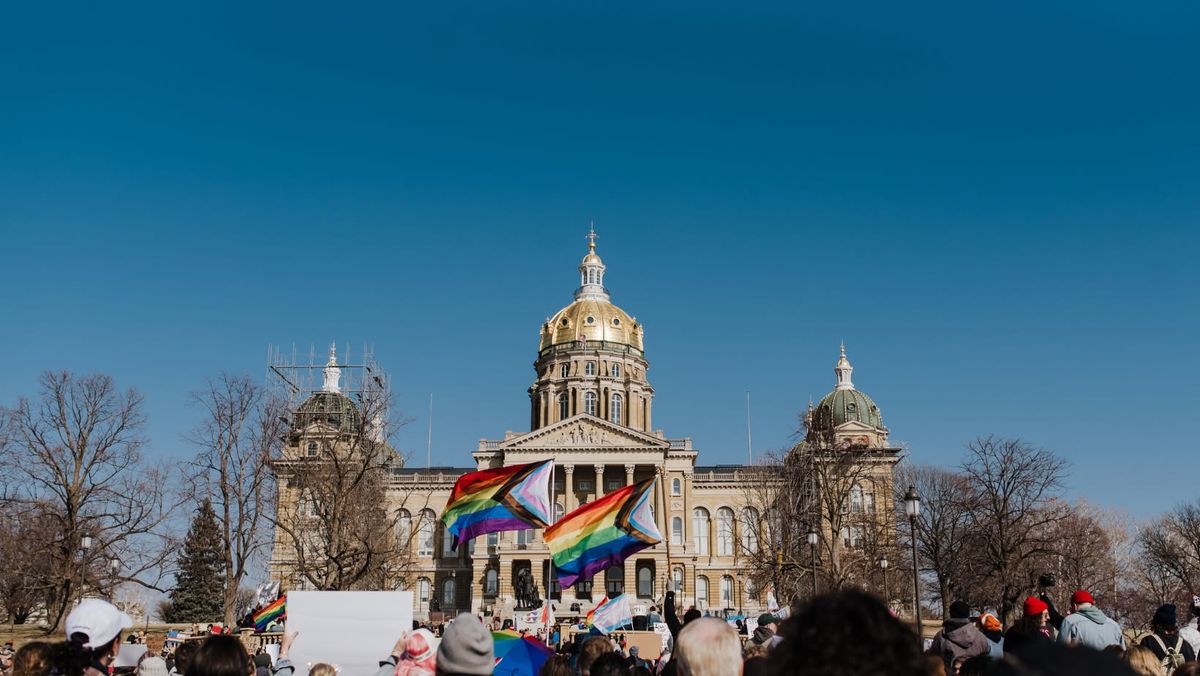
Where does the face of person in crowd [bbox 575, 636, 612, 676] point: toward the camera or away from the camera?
away from the camera

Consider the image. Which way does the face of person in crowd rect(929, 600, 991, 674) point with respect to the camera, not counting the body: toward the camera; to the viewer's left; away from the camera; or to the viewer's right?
away from the camera

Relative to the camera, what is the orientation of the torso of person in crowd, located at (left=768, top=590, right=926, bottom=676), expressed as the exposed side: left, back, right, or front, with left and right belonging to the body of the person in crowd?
back

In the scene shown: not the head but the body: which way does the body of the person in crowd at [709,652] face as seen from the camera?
away from the camera

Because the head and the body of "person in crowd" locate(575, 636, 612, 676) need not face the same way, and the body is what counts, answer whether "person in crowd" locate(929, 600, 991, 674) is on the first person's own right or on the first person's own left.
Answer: on the first person's own right

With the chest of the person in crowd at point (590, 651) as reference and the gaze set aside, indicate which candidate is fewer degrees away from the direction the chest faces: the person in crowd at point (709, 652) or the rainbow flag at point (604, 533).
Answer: the rainbow flag

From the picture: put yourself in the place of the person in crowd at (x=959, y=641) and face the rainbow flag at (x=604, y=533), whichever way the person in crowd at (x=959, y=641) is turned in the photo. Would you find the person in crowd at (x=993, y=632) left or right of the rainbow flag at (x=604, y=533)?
right

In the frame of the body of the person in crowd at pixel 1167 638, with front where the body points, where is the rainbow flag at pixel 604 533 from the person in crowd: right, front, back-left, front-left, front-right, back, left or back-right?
front-left

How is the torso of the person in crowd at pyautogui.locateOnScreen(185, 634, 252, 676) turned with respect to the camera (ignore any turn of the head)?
away from the camera

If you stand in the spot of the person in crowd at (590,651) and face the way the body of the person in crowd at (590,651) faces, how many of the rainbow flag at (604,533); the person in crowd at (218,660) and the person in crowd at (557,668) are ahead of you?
1

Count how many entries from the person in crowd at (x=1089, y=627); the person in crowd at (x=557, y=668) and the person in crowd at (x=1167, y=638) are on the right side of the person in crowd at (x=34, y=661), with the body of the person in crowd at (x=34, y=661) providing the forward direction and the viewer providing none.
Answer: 3

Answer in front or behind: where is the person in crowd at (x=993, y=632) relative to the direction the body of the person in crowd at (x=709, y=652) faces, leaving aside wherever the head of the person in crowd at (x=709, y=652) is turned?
in front
